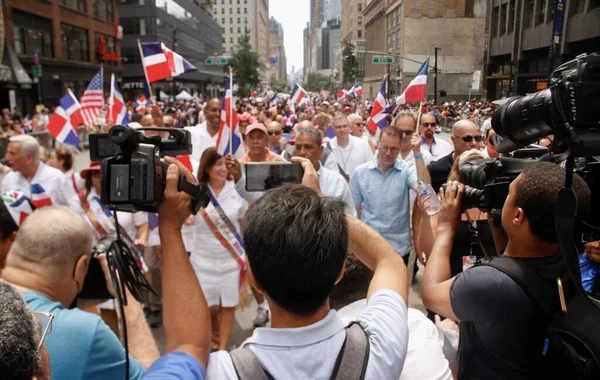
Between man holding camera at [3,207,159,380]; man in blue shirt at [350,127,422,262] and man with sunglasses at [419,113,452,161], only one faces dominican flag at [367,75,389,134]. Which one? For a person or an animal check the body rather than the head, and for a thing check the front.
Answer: the man holding camera

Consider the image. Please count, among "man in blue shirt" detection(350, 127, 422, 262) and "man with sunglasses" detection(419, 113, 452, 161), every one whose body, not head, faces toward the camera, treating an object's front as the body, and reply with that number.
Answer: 2

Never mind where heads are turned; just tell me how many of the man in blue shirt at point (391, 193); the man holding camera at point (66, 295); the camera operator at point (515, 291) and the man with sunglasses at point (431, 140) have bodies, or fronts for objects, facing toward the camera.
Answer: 2

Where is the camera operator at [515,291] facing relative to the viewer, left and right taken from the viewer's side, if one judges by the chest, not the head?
facing away from the viewer and to the left of the viewer

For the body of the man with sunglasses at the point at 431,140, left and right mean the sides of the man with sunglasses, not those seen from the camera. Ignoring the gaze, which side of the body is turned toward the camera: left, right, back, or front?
front

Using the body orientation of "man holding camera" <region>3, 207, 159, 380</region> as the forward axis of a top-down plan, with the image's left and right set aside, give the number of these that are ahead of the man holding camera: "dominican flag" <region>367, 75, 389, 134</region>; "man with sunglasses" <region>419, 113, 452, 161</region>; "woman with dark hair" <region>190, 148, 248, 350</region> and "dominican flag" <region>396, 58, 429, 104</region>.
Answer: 4

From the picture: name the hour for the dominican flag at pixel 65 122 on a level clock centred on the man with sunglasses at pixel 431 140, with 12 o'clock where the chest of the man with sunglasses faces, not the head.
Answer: The dominican flag is roughly at 3 o'clock from the man with sunglasses.

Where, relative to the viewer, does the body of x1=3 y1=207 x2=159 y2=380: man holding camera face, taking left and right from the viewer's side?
facing away from the viewer and to the right of the viewer

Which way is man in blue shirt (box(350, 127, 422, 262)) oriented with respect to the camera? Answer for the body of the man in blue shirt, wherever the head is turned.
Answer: toward the camera

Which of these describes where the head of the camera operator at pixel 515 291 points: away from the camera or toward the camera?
away from the camera

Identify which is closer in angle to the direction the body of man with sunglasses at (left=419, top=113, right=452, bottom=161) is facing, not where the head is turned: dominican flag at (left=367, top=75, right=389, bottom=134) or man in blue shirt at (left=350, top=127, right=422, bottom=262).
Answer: the man in blue shirt

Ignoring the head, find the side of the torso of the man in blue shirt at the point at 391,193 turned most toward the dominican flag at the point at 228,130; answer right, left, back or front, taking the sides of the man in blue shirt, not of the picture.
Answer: right

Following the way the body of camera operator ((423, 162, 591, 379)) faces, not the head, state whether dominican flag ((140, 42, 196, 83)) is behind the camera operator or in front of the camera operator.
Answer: in front

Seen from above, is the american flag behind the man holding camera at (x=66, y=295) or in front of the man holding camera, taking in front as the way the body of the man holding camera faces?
in front

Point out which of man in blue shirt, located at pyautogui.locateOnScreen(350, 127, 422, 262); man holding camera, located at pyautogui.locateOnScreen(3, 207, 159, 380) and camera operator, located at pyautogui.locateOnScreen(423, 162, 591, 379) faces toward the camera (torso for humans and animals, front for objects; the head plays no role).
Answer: the man in blue shirt

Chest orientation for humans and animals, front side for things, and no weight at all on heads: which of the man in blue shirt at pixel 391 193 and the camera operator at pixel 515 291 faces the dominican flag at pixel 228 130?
the camera operator
